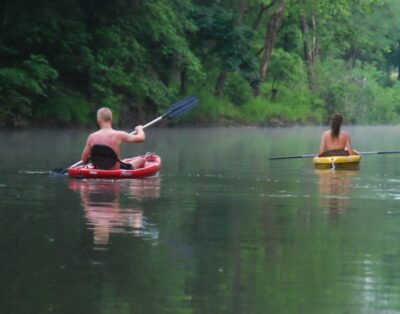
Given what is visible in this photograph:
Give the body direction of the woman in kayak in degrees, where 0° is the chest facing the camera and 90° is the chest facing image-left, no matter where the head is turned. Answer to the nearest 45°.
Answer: approximately 180°

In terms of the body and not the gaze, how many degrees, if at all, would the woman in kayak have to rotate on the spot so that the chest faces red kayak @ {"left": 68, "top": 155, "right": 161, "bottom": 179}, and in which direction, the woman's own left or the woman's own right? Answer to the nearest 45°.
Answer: approximately 135° to the woman's own left

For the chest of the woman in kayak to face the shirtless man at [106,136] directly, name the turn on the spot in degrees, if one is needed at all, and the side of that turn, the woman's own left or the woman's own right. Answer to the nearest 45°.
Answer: approximately 135° to the woman's own left
